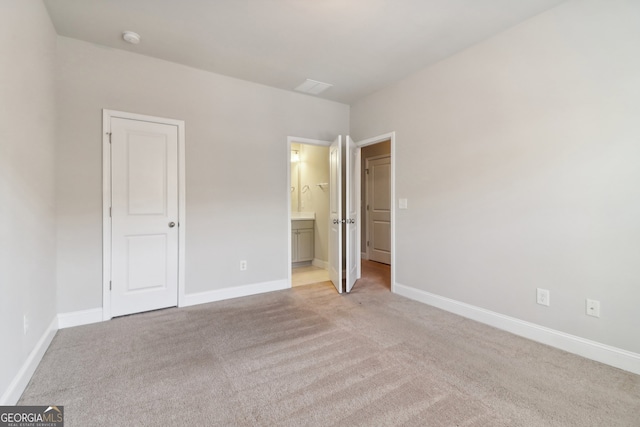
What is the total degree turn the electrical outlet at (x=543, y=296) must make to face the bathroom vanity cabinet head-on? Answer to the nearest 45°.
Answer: approximately 45° to its right

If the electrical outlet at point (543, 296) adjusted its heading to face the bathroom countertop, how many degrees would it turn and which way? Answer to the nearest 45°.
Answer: approximately 45° to its right

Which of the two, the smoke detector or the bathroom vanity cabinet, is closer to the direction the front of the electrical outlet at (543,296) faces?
the smoke detector

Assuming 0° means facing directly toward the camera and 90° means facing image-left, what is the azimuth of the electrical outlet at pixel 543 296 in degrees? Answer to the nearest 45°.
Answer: approximately 45°

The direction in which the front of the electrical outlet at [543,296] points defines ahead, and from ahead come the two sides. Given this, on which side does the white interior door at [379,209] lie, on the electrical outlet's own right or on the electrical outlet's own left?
on the electrical outlet's own right
